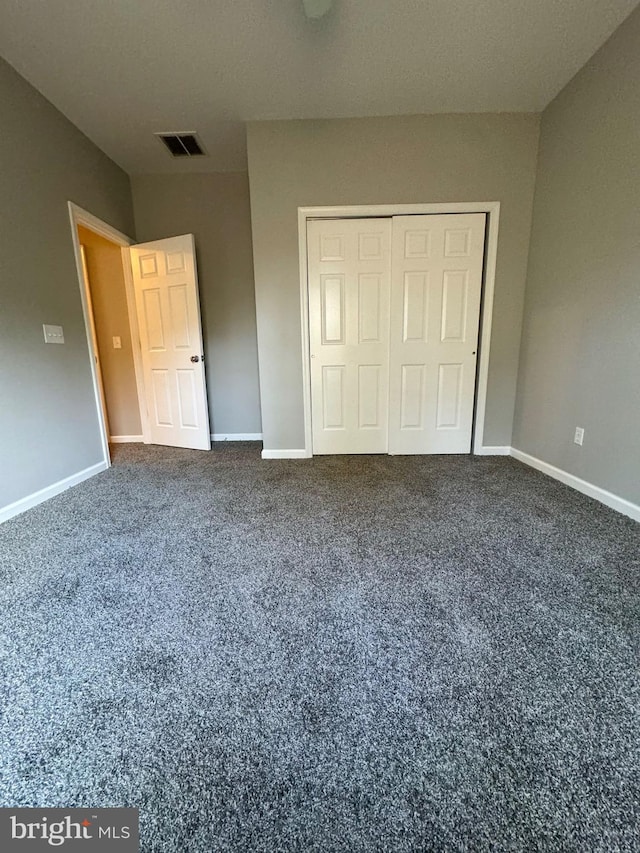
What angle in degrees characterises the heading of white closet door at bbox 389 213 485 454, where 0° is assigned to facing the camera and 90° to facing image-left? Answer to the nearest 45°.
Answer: approximately 0°

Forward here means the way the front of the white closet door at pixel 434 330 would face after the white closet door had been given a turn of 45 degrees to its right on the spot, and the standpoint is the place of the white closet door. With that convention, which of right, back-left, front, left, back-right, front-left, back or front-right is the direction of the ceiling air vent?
front-right

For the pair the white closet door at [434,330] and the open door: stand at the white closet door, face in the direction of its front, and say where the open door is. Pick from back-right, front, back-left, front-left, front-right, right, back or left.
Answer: right
